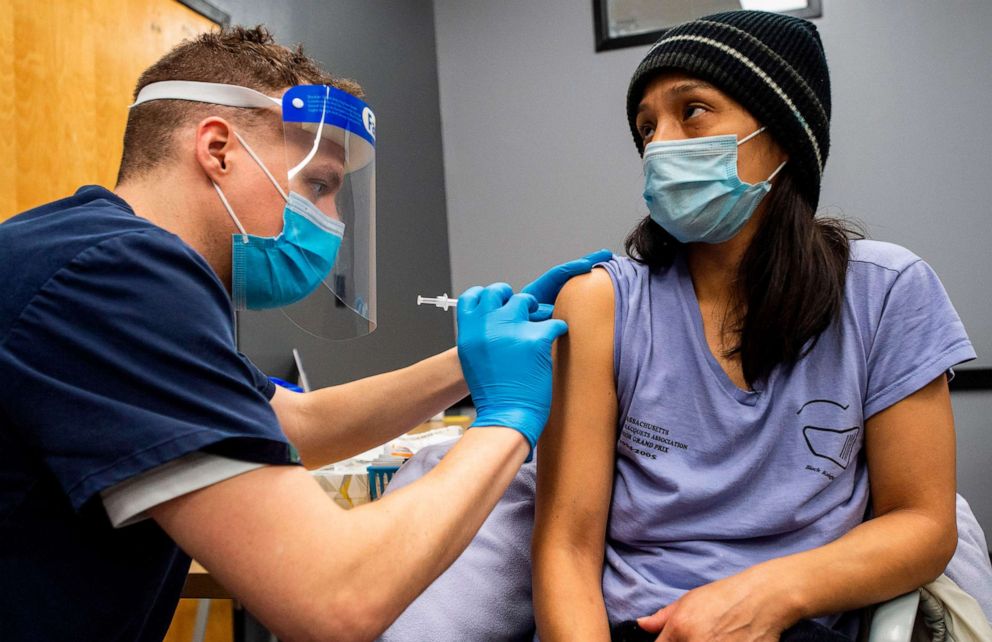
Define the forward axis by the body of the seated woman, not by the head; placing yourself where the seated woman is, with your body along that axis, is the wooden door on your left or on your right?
on your right

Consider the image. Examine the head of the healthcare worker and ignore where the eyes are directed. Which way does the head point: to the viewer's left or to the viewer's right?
to the viewer's right

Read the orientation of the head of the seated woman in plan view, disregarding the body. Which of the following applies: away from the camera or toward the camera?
toward the camera

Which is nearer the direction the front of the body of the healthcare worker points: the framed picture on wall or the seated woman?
the seated woman

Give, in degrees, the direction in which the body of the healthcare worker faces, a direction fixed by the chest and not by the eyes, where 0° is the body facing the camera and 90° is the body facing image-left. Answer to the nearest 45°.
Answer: approximately 270°

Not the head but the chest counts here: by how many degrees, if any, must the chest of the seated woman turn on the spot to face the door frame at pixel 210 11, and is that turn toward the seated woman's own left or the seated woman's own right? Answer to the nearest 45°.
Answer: approximately 135° to the seated woman's own right

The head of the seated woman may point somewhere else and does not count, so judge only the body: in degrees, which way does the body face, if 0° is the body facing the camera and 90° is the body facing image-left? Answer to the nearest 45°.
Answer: approximately 0°

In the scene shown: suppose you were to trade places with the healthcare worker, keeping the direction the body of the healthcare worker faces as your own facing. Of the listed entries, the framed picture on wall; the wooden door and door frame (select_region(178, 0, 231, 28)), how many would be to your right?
0

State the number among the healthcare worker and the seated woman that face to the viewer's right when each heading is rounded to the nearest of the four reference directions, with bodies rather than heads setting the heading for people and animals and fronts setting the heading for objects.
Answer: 1

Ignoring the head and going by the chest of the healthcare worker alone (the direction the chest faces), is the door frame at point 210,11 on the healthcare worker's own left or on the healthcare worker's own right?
on the healthcare worker's own left

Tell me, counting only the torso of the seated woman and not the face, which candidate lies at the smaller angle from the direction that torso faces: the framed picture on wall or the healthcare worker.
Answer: the healthcare worker

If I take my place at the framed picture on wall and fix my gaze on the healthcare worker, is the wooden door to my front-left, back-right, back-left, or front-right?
front-right

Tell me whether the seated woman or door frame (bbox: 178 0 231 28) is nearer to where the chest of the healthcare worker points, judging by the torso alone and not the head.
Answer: the seated woman

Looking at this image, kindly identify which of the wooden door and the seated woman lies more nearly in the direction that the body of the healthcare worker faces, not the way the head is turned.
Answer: the seated woman
